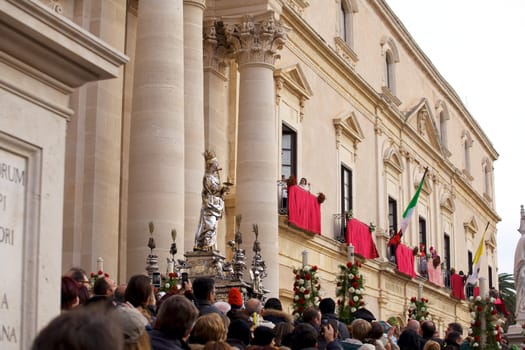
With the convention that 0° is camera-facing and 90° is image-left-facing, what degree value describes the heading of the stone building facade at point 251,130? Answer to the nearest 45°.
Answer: approximately 315°

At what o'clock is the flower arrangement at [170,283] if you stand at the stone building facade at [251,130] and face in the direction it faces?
The flower arrangement is roughly at 2 o'clock from the stone building facade.
